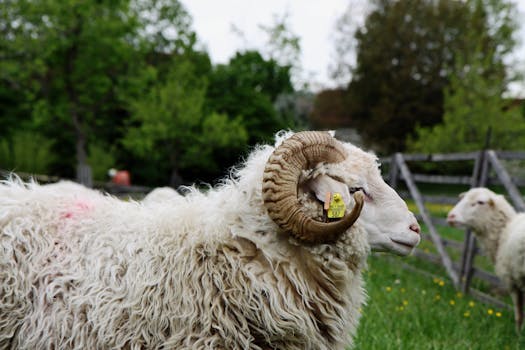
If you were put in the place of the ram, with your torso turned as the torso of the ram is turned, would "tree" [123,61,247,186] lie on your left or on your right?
on your left

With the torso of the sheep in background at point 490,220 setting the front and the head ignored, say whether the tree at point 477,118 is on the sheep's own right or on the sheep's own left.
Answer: on the sheep's own right

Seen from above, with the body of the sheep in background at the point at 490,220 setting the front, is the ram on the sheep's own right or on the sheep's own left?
on the sheep's own left

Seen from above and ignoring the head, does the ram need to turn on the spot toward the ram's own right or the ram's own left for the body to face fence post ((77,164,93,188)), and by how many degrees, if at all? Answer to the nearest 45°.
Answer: approximately 90° to the ram's own left

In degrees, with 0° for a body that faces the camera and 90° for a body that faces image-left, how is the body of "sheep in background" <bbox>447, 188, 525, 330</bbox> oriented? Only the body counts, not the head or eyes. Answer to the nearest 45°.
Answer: approximately 90°

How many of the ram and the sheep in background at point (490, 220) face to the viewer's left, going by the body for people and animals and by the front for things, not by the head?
1

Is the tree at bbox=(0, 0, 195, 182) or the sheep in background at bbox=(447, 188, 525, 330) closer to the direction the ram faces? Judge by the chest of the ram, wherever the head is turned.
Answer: the sheep in background

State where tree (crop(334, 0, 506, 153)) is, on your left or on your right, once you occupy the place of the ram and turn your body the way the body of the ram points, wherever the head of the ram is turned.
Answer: on your left

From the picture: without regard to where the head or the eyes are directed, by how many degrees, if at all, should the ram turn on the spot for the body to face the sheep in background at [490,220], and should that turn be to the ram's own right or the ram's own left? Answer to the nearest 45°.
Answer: approximately 45° to the ram's own left

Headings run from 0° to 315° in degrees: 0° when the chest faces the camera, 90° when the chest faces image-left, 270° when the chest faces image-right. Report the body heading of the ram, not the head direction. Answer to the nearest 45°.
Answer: approximately 270°

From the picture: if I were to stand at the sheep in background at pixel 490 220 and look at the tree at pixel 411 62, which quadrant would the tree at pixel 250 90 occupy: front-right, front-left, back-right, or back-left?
front-left
